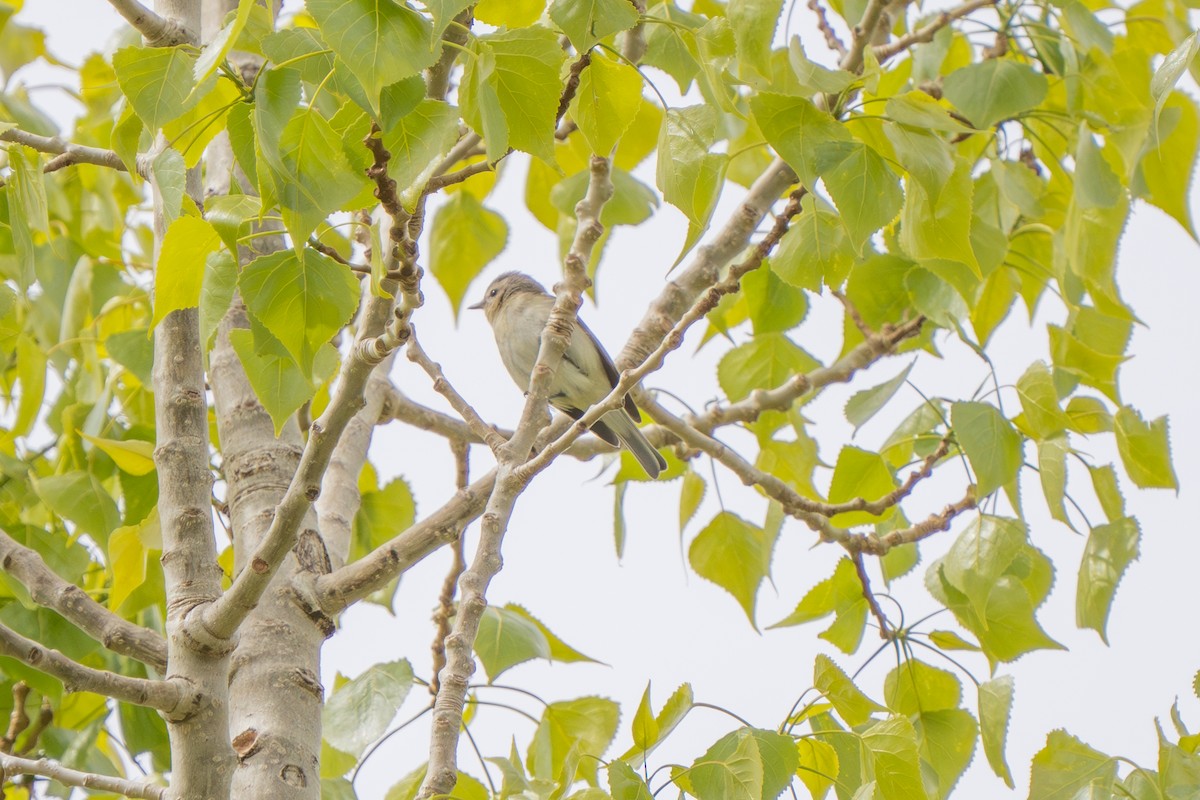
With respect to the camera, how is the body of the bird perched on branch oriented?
to the viewer's left
